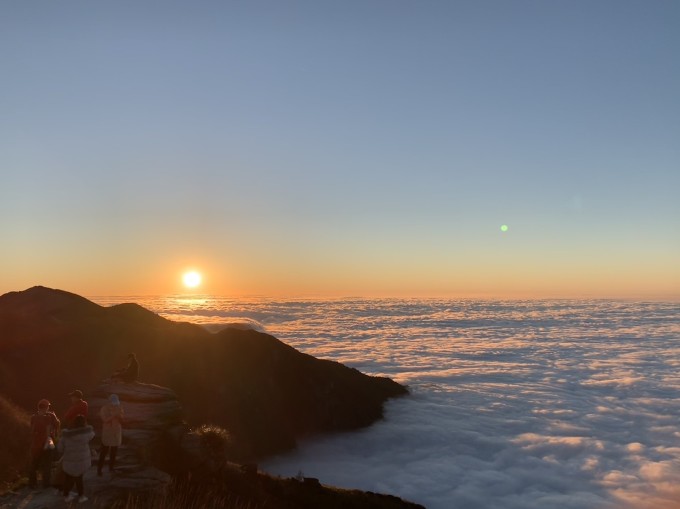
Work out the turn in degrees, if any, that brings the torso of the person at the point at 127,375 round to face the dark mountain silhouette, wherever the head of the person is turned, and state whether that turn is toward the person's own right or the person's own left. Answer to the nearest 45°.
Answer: approximately 90° to the person's own right

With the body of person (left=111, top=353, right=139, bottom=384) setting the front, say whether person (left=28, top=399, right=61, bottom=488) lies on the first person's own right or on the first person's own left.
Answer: on the first person's own left

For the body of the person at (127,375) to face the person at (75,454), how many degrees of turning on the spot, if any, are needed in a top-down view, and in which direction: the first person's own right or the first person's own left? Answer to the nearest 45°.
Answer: approximately 90° to the first person's own left
